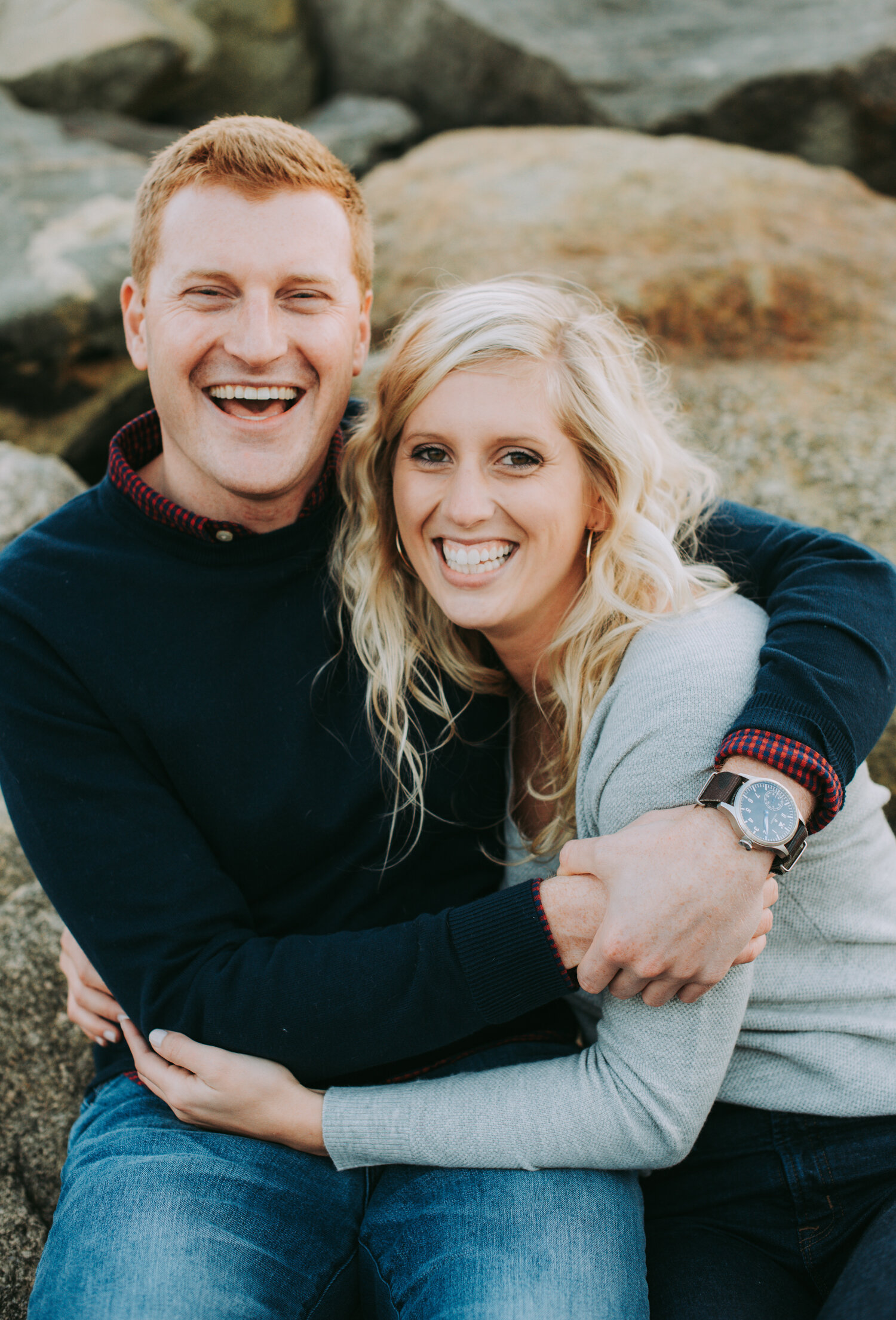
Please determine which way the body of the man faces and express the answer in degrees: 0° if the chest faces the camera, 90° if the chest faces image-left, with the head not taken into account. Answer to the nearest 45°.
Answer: approximately 0°

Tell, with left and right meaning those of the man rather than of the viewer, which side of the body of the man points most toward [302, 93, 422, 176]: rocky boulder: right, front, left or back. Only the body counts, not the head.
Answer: back

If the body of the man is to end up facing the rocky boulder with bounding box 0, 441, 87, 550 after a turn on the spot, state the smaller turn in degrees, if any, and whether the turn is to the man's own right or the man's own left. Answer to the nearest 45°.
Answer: approximately 135° to the man's own right

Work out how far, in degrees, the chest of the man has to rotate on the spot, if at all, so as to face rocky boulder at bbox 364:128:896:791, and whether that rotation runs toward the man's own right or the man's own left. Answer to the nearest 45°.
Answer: approximately 180°
